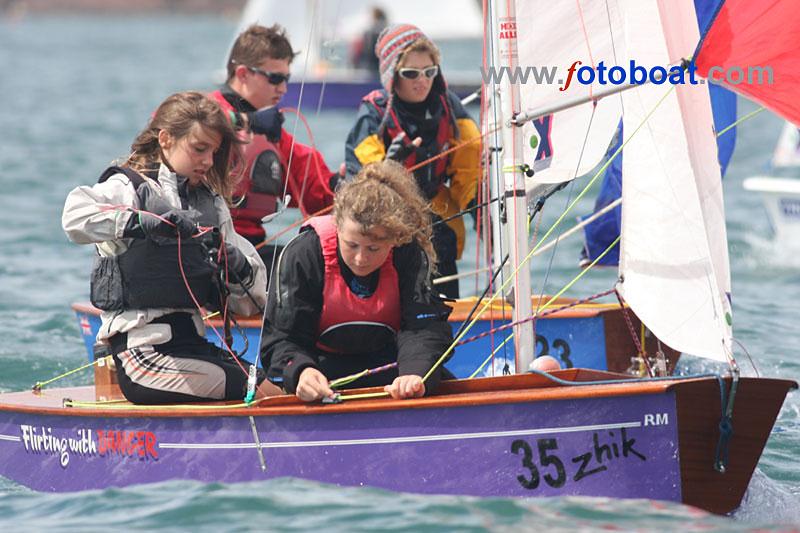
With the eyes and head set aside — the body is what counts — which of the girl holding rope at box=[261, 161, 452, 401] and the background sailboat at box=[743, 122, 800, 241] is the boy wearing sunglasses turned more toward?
the girl holding rope

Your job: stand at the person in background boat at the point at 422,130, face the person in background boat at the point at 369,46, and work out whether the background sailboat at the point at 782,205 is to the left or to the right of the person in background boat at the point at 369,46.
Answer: right

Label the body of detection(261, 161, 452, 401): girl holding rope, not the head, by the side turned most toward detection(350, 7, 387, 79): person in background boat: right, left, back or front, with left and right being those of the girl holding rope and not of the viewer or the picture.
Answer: back

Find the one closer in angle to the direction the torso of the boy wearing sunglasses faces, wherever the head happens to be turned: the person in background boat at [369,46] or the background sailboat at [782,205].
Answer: the background sailboat

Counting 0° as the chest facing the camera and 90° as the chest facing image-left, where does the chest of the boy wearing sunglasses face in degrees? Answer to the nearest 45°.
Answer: approximately 315°

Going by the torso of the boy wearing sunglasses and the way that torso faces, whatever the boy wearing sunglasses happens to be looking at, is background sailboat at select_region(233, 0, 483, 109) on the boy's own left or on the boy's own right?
on the boy's own left

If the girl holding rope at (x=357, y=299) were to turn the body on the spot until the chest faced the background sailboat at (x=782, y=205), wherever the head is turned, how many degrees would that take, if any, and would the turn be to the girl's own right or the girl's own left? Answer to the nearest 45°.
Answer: approximately 135° to the girl's own left

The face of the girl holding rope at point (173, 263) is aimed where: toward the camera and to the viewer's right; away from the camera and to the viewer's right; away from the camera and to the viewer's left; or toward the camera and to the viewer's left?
toward the camera and to the viewer's right

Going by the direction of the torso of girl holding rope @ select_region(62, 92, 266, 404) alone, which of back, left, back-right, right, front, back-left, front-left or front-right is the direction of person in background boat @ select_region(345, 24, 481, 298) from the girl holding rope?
left
